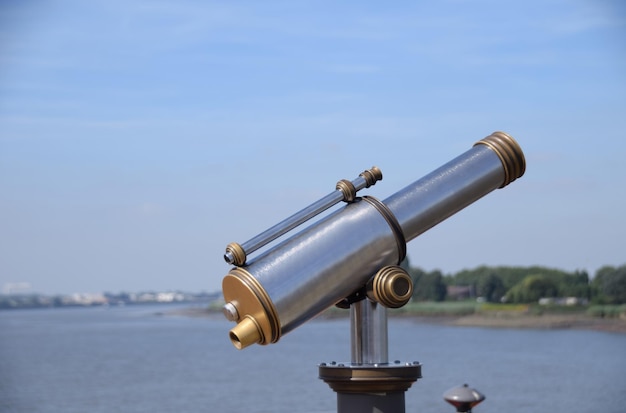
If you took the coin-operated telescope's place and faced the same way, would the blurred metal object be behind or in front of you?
in front

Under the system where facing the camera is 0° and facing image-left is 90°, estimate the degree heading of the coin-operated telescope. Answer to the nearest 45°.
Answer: approximately 225°
